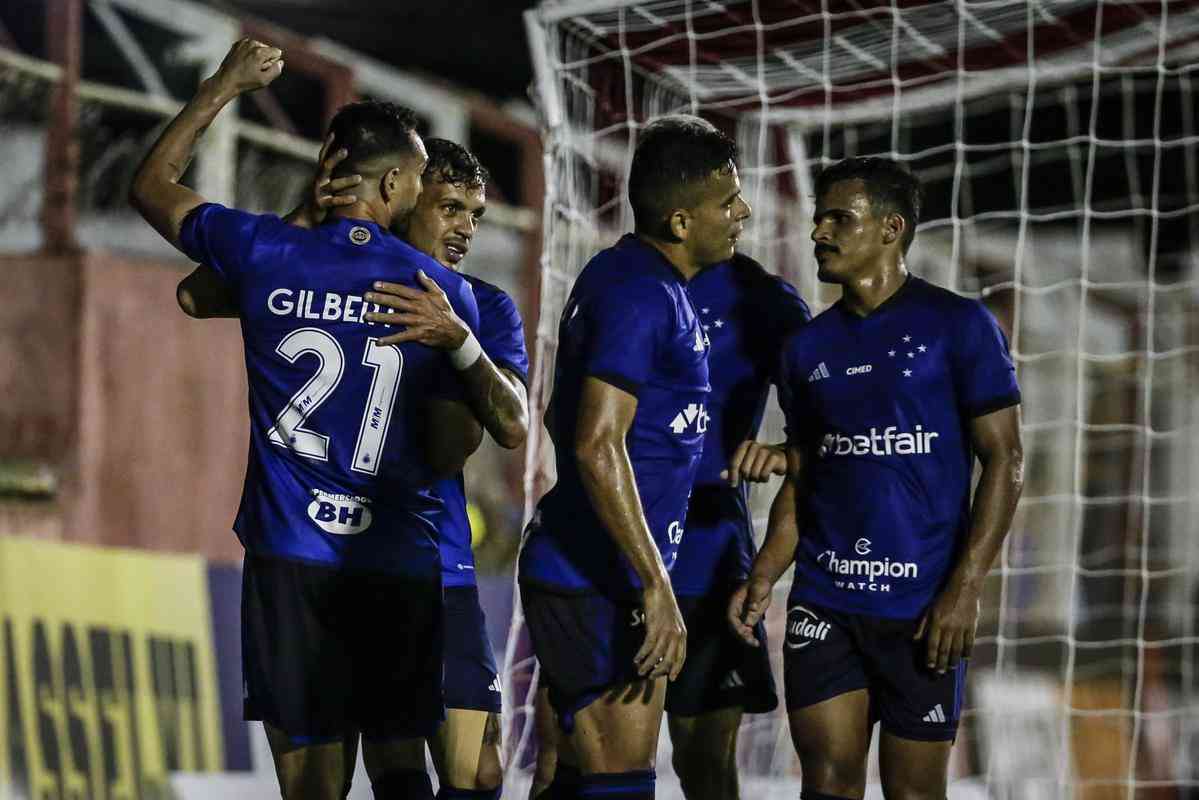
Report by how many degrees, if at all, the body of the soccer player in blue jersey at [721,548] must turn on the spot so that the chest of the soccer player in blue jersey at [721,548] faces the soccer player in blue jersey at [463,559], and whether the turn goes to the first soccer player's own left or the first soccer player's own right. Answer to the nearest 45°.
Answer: approximately 45° to the first soccer player's own right

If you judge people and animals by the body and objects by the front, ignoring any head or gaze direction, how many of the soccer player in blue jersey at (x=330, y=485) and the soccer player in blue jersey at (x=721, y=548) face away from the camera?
1

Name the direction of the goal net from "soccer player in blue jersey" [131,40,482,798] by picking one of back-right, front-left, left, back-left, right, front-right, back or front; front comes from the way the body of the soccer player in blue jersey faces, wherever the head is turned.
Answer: front-right

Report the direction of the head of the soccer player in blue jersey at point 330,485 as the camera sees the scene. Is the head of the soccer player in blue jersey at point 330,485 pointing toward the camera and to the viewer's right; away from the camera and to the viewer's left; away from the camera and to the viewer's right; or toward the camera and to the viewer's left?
away from the camera and to the viewer's right

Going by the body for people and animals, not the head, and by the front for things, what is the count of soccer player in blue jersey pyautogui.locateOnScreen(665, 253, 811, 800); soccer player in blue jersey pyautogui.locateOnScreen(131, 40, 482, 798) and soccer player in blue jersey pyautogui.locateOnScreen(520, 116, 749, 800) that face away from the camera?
1

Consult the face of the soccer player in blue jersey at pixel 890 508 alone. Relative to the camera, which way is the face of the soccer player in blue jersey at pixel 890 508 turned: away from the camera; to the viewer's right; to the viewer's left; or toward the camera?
to the viewer's left

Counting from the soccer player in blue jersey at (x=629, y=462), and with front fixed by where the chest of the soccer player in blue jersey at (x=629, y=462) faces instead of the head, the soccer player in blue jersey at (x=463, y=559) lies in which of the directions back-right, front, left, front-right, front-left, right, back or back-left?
back-left

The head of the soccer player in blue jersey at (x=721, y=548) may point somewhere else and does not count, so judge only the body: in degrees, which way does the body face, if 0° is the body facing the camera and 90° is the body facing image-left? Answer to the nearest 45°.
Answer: approximately 45°

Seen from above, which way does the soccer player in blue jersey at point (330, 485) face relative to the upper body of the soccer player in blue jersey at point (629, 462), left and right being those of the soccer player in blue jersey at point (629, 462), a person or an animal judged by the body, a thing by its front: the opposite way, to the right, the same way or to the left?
to the left

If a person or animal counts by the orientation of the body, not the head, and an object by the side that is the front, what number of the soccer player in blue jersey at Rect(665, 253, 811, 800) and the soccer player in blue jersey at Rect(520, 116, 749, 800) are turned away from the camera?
0

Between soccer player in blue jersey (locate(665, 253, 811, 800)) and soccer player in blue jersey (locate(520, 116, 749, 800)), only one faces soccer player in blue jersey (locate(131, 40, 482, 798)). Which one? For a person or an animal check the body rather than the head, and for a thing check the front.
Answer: soccer player in blue jersey (locate(665, 253, 811, 800))

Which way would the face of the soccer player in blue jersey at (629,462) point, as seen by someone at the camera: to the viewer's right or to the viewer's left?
to the viewer's right

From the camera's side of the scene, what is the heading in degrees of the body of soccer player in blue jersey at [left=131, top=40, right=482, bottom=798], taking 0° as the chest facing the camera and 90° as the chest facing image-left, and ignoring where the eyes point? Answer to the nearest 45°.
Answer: approximately 180°

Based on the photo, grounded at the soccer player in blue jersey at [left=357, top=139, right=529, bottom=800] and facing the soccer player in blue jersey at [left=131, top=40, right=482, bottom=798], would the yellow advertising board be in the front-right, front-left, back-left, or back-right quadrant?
back-right

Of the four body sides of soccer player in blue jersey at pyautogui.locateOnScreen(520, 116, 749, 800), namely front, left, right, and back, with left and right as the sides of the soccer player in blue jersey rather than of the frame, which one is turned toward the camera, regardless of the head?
right

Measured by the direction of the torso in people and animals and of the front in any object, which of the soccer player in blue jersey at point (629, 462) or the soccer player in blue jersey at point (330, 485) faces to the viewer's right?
the soccer player in blue jersey at point (629, 462)
